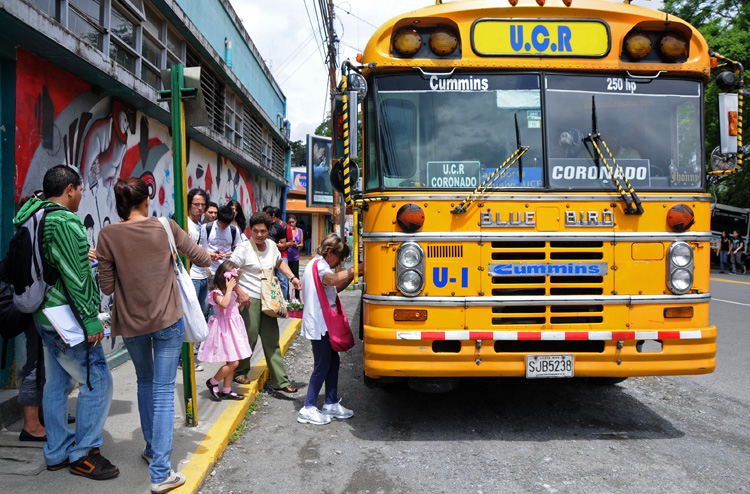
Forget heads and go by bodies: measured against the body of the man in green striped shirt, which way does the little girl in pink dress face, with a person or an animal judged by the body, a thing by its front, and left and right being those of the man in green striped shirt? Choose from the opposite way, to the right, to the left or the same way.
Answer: the same way

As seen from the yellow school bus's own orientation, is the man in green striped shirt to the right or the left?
on its right

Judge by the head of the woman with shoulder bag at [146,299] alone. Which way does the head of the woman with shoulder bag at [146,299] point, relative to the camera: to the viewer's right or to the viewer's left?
to the viewer's right

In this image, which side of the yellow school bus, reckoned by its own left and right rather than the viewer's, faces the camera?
front

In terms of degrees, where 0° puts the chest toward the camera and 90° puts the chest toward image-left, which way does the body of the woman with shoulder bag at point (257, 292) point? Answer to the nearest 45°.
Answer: approximately 315°

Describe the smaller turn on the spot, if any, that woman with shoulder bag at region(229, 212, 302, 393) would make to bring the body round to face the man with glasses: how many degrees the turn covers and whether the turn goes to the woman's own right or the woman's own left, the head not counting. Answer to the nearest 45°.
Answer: approximately 180°

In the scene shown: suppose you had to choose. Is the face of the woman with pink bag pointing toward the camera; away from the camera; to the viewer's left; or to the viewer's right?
to the viewer's right

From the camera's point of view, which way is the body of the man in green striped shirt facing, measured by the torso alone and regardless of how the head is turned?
to the viewer's right

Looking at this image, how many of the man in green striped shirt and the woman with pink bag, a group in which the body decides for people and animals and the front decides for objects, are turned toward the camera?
0

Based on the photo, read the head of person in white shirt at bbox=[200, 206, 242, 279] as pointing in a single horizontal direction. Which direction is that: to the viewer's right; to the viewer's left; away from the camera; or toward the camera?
toward the camera

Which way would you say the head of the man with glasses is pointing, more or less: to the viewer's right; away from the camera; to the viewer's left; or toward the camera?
toward the camera

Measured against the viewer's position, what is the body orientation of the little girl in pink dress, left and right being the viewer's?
facing to the right of the viewer

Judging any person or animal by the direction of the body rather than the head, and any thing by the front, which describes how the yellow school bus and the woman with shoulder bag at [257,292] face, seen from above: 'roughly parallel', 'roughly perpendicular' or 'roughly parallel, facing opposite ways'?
roughly parallel
